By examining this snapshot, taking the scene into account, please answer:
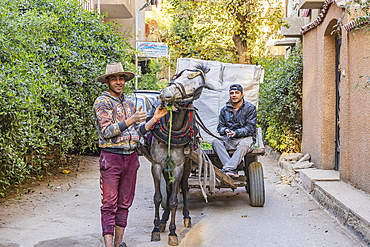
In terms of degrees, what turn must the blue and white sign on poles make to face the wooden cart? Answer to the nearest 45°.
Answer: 0° — it already faces it

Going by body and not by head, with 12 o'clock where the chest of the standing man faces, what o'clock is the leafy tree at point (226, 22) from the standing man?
The leafy tree is roughly at 8 o'clock from the standing man.

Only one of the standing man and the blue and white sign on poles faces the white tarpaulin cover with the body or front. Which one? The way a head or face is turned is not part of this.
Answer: the blue and white sign on poles

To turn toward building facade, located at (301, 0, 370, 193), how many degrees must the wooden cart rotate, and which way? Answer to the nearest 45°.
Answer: approximately 135° to its left

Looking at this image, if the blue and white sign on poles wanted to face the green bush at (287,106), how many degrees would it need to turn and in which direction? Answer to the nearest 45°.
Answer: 0° — it already faces it

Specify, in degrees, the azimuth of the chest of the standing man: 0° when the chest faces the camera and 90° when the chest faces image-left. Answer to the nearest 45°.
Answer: approximately 315°

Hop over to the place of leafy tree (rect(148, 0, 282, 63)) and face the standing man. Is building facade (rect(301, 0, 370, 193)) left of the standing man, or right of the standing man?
left

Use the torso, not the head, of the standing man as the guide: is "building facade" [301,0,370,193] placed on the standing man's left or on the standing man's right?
on the standing man's left

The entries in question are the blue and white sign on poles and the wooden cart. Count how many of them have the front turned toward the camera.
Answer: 2

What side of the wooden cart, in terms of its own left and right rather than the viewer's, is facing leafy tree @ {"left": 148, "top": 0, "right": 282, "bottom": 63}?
back
